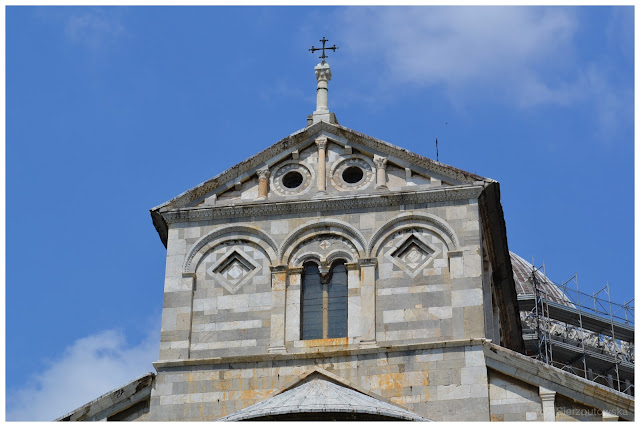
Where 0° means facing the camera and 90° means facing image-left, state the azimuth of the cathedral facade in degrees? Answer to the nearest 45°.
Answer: approximately 0°
